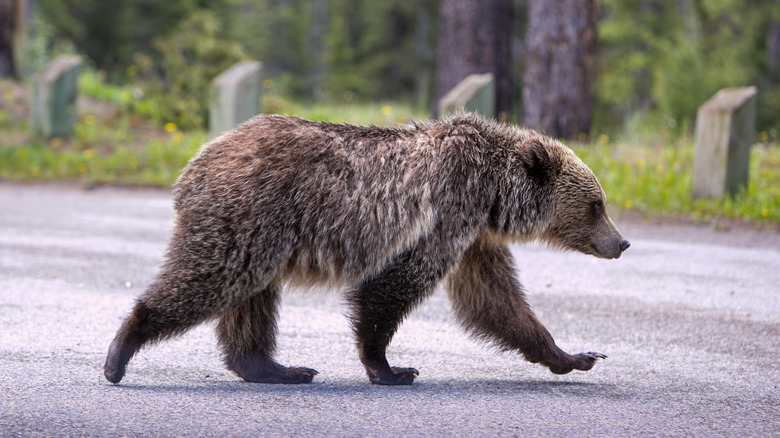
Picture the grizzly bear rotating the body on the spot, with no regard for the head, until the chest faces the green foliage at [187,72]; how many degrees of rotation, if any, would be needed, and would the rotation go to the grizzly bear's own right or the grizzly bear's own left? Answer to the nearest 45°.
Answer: approximately 90° to the grizzly bear's own left

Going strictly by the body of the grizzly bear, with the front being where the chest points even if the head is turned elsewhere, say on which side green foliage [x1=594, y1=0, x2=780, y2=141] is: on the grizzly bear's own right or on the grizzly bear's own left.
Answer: on the grizzly bear's own left

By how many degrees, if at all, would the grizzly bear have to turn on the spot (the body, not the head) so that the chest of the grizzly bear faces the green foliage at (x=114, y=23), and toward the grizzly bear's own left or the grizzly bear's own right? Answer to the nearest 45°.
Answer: approximately 90° to the grizzly bear's own left

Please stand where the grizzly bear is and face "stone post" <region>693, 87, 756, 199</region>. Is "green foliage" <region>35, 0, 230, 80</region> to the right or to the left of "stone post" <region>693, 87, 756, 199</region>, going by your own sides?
left

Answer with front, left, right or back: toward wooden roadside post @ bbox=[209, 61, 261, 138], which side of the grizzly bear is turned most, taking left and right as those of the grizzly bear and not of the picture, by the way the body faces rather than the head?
left

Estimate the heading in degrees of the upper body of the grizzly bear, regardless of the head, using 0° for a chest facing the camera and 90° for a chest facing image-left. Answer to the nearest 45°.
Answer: approximately 270°

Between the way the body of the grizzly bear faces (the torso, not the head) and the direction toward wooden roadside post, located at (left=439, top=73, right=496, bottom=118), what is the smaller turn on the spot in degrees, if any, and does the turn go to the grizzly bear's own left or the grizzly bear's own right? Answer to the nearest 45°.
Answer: approximately 90° to the grizzly bear's own left

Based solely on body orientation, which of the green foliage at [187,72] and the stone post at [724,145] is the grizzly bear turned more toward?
the stone post
